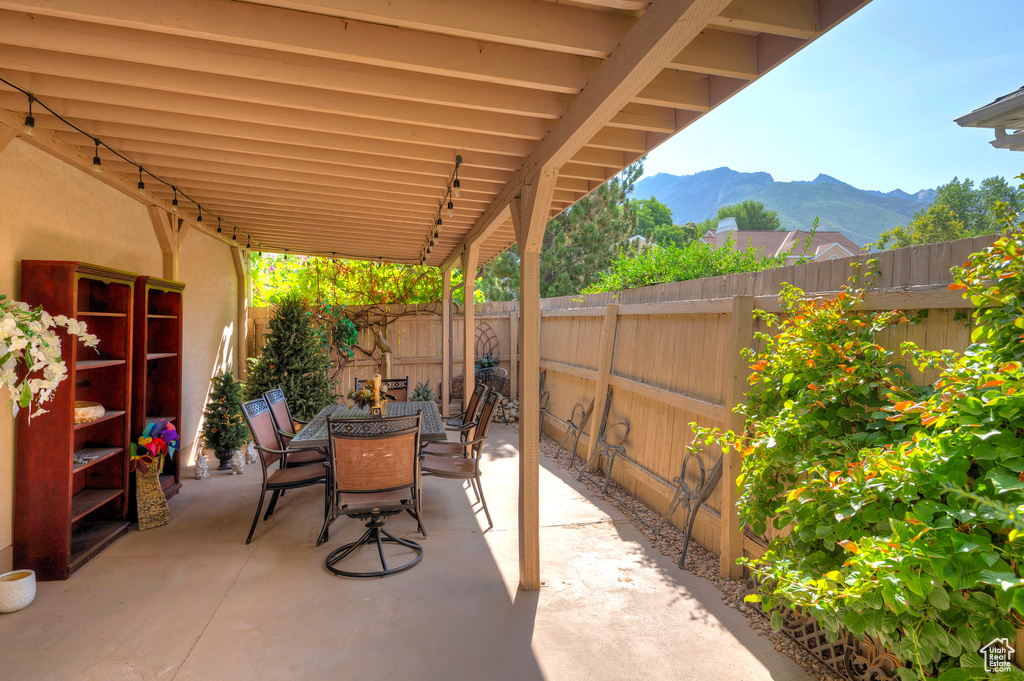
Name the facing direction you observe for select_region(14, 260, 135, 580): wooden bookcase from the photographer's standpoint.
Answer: facing the viewer and to the right of the viewer

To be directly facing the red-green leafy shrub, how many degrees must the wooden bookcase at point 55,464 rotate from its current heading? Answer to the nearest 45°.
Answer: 0° — it already faces it

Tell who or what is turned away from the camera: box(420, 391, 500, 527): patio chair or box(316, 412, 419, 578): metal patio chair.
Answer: the metal patio chair

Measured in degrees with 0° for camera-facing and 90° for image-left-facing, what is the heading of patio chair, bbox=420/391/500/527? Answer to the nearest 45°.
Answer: approximately 90°

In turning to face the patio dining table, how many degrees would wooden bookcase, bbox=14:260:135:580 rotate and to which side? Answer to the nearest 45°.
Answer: approximately 45° to its left

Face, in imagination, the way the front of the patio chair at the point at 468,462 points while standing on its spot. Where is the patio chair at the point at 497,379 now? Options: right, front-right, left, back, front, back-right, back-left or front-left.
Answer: right

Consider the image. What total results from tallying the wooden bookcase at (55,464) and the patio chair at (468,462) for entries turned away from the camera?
0

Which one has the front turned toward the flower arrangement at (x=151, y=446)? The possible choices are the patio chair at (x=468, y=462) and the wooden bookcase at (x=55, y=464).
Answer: the patio chair

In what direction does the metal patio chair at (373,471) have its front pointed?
away from the camera

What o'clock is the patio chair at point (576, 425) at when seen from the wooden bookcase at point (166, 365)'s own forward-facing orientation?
The patio chair is roughly at 11 o'clock from the wooden bookcase.

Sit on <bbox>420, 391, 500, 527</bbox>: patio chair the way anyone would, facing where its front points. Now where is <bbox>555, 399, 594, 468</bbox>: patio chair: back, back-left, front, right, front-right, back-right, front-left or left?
back-right

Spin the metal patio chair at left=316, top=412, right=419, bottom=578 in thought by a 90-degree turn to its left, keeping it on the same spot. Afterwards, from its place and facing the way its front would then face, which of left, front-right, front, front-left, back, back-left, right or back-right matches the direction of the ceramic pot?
front

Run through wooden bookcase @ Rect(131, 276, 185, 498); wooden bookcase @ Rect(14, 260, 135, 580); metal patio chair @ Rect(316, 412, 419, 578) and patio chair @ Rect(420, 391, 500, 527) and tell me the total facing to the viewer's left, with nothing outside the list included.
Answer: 1

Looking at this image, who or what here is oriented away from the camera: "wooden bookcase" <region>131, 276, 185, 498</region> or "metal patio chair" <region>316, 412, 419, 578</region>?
the metal patio chair

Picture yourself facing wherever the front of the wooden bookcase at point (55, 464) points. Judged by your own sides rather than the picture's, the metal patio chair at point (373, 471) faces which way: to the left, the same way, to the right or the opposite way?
to the left

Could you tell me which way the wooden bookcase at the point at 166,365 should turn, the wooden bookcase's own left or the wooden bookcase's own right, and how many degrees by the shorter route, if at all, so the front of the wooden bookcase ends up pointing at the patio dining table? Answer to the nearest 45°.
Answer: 0° — it already faces it
